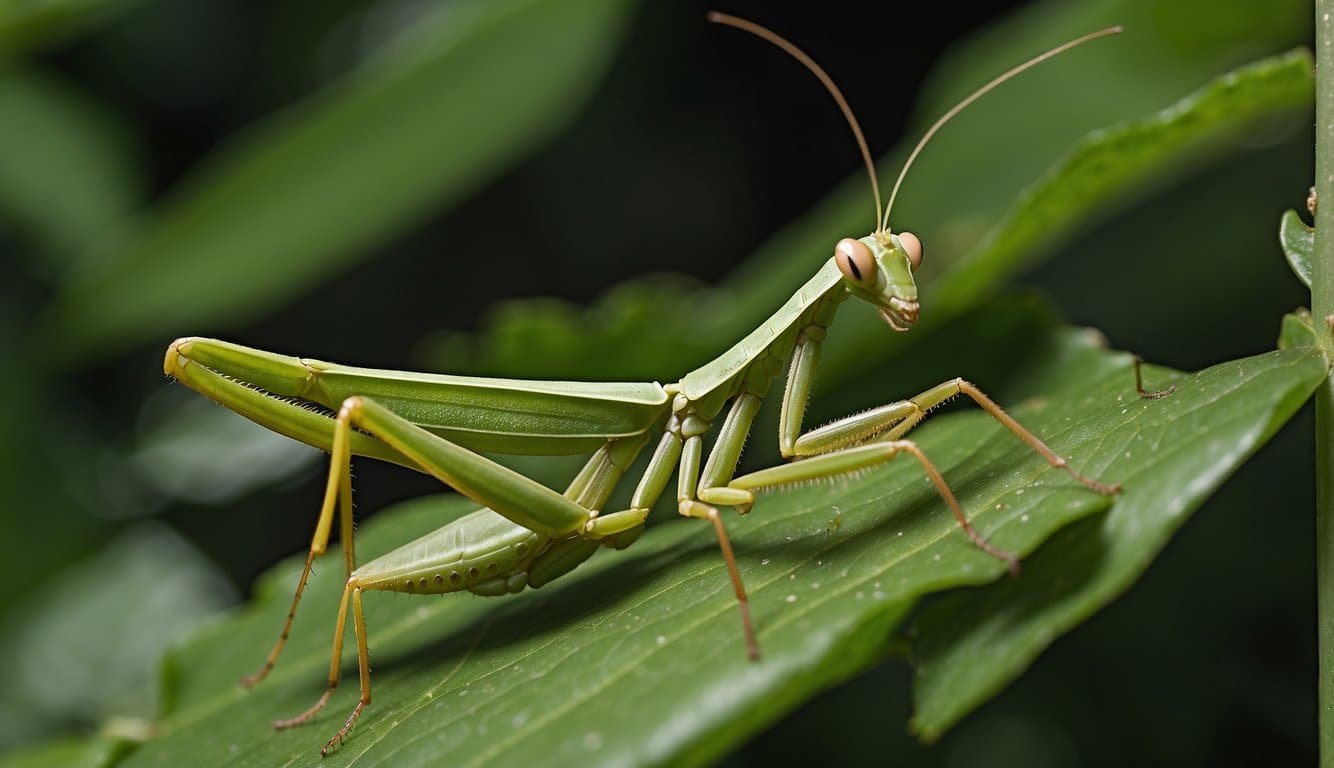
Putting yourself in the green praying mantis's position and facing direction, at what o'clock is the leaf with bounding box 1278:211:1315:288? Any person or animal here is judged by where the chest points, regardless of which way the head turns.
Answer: The leaf is roughly at 1 o'clock from the green praying mantis.

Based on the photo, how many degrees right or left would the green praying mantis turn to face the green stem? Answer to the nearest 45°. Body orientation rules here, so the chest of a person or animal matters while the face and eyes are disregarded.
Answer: approximately 45° to its right

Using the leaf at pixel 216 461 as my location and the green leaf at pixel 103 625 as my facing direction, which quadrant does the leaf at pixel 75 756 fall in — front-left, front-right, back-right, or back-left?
front-left

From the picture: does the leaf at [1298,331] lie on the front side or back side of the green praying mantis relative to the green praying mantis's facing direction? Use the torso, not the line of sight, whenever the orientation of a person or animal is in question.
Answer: on the front side

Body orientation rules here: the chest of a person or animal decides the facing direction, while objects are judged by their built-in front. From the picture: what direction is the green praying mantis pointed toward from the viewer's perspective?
to the viewer's right

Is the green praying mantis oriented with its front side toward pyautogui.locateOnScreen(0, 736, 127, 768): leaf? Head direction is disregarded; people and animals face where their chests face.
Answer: no

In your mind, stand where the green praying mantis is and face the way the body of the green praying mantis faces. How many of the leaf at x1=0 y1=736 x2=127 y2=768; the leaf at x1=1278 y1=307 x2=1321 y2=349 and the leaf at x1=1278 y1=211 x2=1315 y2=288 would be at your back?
1

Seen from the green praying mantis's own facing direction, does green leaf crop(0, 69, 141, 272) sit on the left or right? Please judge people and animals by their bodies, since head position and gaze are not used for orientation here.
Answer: on its left

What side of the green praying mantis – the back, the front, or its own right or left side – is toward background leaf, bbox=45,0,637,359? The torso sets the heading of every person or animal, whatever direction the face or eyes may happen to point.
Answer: left

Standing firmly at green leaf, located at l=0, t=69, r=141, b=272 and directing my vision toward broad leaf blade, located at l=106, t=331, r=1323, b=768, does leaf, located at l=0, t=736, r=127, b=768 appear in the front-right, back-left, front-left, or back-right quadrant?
front-right
